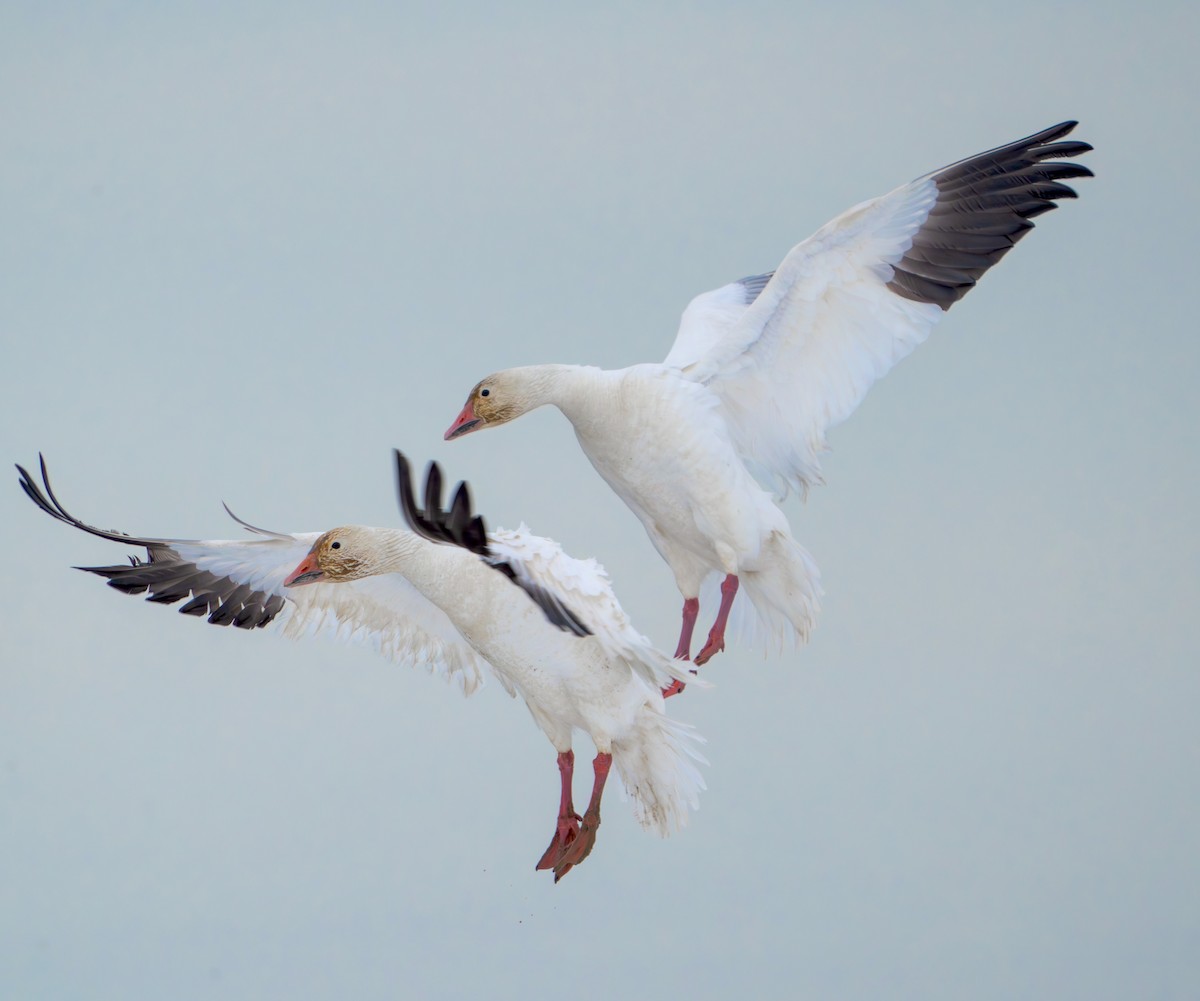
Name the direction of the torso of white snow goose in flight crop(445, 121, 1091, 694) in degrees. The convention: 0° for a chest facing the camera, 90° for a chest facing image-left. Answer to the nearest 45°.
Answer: approximately 90°
